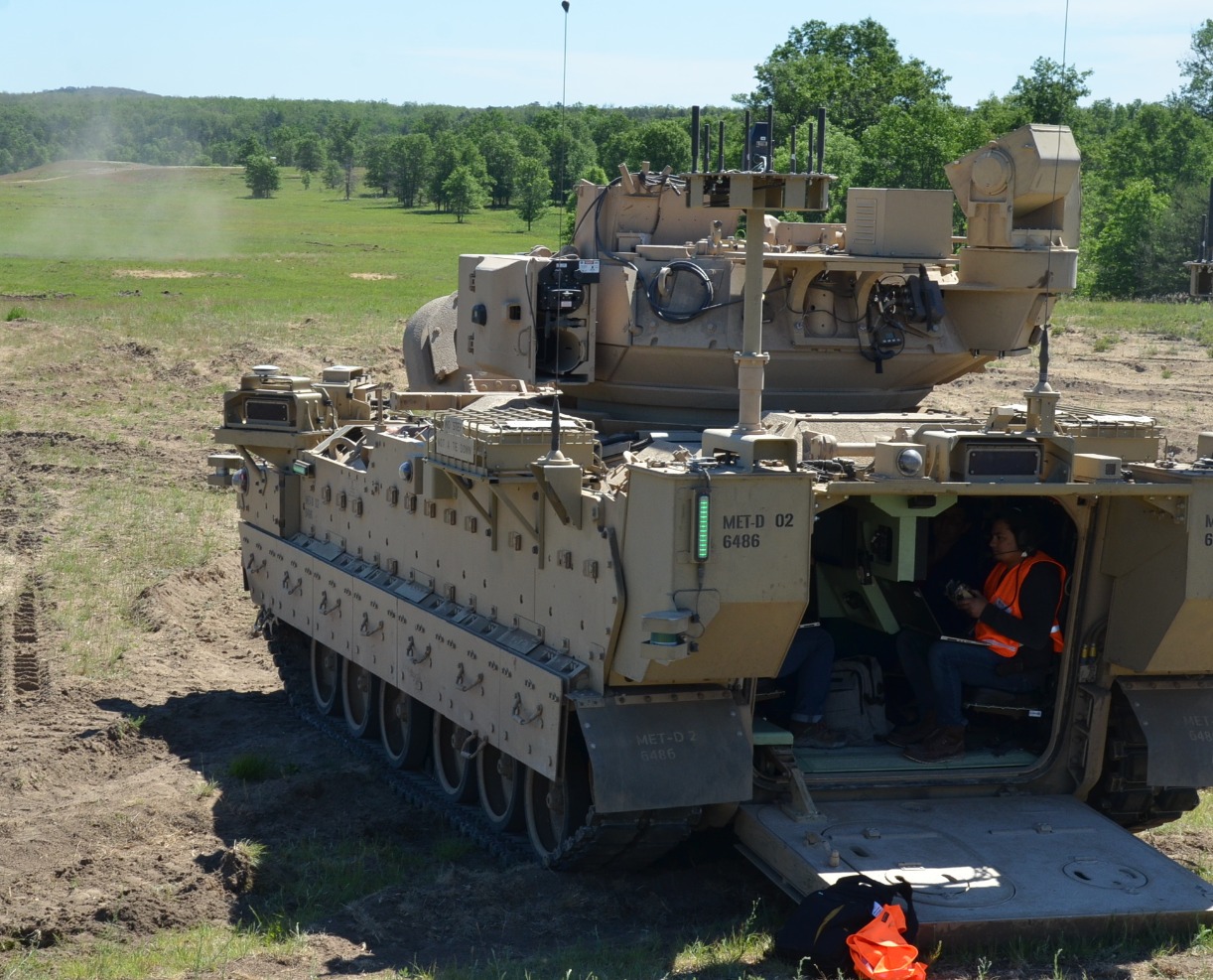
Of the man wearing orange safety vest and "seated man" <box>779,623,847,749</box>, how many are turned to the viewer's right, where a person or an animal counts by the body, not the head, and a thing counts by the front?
1

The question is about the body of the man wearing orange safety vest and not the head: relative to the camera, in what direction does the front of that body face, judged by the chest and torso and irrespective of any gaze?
to the viewer's left

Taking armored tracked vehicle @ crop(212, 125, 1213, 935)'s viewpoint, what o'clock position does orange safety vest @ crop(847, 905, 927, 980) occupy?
The orange safety vest is roughly at 7 o'clock from the armored tracked vehicle.

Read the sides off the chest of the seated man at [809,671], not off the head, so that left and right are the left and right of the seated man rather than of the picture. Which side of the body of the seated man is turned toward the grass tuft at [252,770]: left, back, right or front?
back

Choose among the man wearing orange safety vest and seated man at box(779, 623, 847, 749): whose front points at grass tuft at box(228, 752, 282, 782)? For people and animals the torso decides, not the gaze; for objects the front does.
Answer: the man wearing orange safety vest

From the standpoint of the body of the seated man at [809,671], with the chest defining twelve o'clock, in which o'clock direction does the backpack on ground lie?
The backpack on ground is roughly at 3 o'clock from the seated man.

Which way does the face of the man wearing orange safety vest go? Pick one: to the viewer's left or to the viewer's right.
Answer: to the viewer's left

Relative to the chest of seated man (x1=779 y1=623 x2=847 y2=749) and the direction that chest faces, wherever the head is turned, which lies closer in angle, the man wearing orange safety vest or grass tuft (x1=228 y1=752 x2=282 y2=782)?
the man wearing orange safety vest

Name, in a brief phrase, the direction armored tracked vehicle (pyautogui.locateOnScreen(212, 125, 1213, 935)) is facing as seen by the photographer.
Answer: facing away from the viewer and to the left of the viewer

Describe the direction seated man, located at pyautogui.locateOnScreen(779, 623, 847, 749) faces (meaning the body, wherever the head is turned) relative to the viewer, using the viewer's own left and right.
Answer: facing to the right of the viewer

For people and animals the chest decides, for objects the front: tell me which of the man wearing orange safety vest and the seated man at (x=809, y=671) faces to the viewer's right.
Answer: the seated man

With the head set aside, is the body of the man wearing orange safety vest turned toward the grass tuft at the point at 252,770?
yes

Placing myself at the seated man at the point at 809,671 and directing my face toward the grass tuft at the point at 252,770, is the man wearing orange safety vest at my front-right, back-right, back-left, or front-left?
back-right
